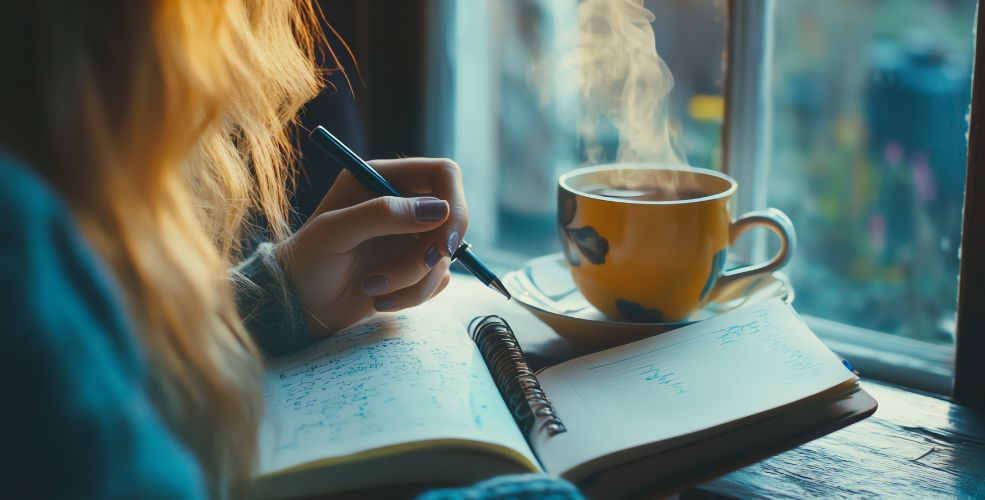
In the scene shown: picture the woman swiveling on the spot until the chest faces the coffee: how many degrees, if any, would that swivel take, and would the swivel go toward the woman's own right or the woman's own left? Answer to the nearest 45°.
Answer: approximately 45° to the woman's own left

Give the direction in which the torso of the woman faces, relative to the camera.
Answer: to the viewer's right

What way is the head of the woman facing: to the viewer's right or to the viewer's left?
to the viewer's right

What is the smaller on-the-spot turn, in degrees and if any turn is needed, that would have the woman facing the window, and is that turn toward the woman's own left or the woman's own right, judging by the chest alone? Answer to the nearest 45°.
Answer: approximately 45° to the woman's own left
